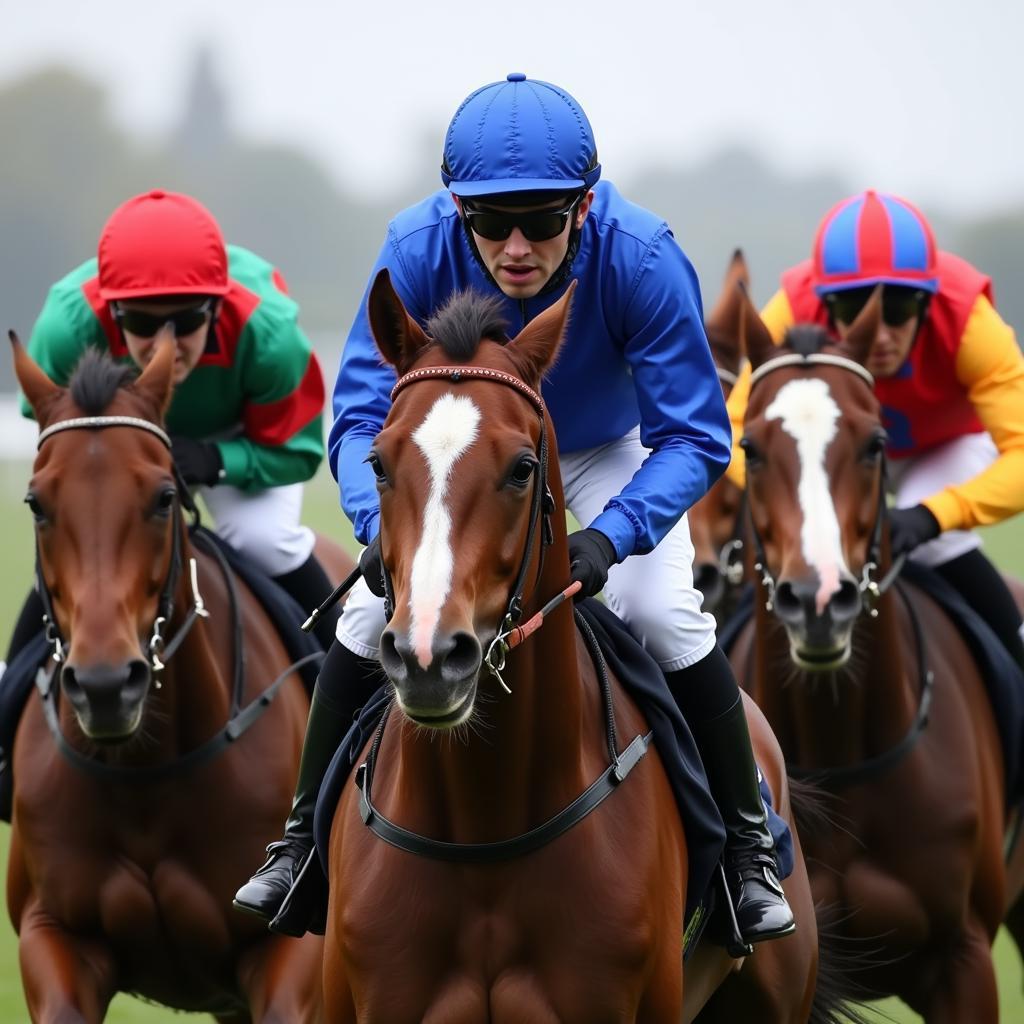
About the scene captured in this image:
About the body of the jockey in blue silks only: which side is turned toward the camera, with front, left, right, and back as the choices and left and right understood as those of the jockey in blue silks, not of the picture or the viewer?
front

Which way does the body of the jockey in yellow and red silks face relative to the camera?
toward the camera

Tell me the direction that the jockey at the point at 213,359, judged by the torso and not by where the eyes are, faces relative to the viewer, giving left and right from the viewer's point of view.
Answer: facing the viewer

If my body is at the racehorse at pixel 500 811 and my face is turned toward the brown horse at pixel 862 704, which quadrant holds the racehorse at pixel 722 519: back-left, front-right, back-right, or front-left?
front-left

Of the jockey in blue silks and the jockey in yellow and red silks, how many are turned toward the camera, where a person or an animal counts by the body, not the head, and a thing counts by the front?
2

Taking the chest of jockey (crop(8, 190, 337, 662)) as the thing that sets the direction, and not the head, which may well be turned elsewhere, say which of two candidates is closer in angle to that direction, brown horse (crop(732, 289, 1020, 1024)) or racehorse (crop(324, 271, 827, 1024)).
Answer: the racehorse

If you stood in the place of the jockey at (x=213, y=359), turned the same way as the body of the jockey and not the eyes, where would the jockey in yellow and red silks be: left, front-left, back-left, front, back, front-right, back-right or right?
left

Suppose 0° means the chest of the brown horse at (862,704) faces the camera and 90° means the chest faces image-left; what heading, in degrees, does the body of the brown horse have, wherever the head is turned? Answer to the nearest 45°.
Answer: approximately 0°

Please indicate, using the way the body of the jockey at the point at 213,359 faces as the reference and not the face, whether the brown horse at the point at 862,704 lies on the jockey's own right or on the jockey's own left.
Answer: on the jockey's own left

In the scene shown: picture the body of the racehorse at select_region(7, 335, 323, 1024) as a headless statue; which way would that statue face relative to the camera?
toward the camera
